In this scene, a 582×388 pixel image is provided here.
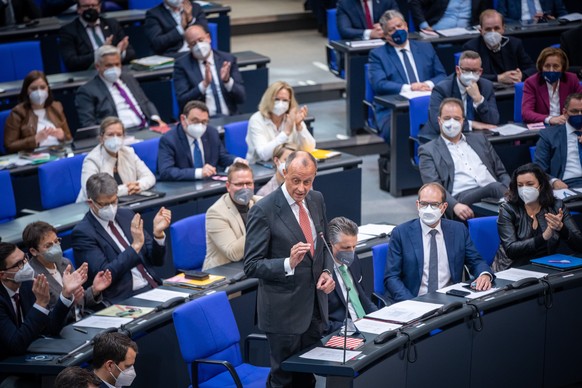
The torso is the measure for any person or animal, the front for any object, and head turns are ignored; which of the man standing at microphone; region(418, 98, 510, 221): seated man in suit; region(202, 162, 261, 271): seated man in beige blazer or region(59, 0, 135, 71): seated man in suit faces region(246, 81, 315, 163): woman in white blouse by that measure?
region(59, 0, 135, 71): seated man in suit

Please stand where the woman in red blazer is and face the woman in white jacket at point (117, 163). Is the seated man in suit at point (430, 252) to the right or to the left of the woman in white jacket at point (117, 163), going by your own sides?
left

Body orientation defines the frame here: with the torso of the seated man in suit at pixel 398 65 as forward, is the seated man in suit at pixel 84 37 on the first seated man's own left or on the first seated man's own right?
on the first seated man's own right

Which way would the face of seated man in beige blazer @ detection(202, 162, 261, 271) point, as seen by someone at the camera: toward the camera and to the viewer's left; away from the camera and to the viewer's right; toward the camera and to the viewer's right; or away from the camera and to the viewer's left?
toward the camera and to the viewer's right

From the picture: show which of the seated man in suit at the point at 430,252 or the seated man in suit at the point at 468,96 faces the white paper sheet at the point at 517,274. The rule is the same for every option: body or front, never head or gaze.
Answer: the seated man in suit at the point at 468,96

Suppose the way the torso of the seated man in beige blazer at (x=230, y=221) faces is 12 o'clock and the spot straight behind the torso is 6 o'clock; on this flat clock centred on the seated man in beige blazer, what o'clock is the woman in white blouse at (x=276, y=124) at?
The woman in white blouse is roughly at 8 o'clock from the seated man in beige blazer.

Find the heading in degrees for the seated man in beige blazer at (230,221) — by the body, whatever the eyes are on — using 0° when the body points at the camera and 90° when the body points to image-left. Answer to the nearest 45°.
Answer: approximately 315°
